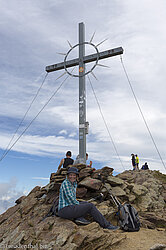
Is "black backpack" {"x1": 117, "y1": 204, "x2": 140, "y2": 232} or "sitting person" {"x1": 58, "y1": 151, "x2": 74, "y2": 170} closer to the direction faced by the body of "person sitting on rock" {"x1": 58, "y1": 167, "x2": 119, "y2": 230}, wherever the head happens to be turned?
the black backpack

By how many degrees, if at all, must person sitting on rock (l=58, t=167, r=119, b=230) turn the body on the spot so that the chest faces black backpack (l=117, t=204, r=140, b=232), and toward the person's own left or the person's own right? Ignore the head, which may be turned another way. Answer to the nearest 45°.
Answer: approximately 45° to the person's own left
